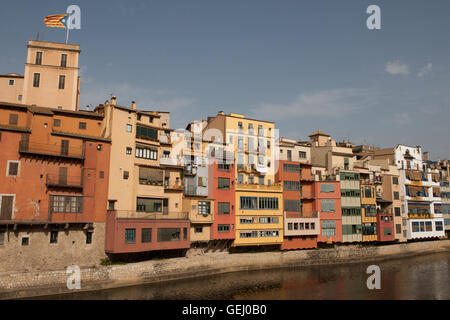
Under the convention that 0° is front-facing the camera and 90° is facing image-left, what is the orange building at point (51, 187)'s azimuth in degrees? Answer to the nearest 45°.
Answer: approximately 0°
